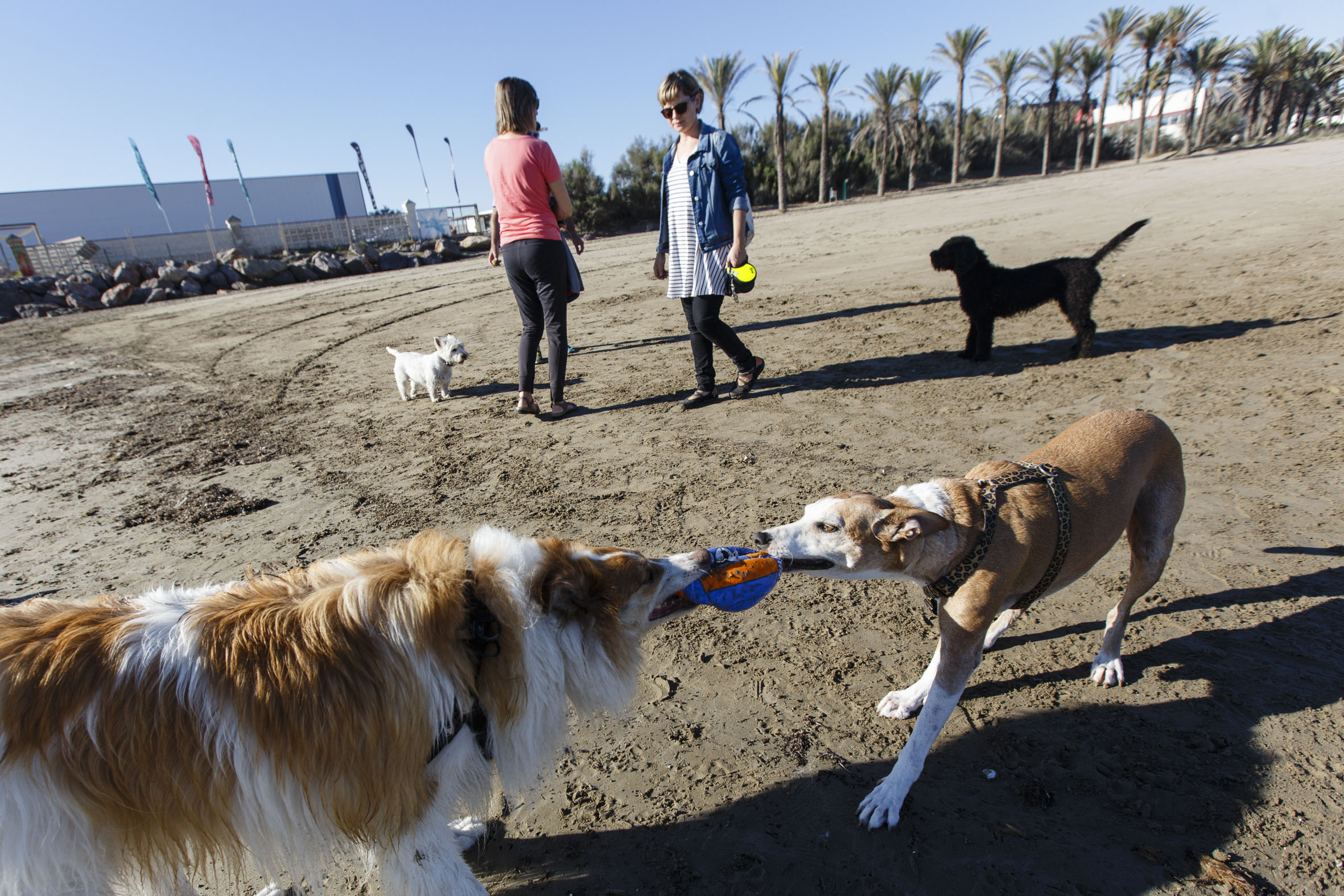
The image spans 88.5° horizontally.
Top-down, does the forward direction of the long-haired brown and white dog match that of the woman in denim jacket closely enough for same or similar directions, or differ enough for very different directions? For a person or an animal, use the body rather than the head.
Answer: very different directions

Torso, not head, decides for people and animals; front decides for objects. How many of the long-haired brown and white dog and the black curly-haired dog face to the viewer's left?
1

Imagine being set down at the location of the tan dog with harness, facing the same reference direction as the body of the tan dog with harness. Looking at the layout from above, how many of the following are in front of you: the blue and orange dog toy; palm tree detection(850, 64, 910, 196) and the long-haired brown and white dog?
2

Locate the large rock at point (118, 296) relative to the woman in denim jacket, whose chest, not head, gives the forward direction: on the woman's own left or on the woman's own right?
on the woman's own right

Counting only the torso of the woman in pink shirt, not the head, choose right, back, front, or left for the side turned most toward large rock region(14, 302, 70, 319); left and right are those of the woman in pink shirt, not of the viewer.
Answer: left

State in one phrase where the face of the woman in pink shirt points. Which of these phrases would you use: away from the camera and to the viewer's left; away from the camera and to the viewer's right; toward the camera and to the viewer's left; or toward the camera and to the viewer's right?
away from the camera and to the viewer's right

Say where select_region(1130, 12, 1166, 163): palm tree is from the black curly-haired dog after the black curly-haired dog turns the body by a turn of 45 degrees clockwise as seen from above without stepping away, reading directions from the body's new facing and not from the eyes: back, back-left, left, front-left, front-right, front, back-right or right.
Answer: front-right

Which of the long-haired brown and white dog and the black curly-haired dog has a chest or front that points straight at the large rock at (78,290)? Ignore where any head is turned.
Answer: the black curly-haired dog

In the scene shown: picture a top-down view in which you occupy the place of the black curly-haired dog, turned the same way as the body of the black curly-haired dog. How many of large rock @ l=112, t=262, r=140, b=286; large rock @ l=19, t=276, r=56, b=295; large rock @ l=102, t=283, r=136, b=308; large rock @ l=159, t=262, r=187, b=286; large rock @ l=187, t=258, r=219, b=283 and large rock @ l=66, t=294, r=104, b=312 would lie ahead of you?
6

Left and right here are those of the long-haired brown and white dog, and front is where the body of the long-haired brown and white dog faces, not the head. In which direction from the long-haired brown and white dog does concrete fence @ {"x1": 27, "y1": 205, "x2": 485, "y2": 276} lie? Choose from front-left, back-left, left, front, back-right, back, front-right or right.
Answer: left

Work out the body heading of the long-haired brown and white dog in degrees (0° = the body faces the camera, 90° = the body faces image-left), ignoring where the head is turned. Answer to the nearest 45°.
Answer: approximately 270°

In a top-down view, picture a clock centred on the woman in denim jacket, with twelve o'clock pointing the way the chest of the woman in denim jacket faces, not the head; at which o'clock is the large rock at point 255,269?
The large rock is roughly at 3 o'clock from the woman in denim jacket.

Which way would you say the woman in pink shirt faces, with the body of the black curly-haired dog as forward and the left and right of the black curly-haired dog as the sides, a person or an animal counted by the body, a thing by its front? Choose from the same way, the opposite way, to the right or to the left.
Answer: to the right

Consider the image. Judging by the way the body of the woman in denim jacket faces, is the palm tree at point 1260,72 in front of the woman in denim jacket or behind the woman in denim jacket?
behind

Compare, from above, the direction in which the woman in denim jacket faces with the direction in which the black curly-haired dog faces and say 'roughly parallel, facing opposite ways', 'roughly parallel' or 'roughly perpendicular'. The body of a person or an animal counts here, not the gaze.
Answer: roughly perpendicular

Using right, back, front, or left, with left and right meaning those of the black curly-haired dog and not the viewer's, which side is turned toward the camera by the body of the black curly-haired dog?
left
